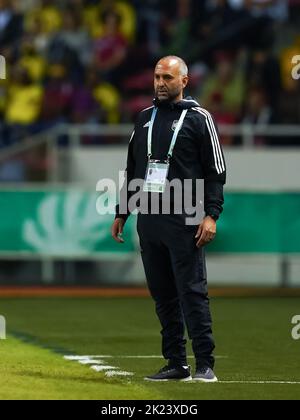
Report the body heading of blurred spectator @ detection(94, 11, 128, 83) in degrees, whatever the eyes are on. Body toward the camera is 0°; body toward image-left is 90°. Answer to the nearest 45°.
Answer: approximately 0°

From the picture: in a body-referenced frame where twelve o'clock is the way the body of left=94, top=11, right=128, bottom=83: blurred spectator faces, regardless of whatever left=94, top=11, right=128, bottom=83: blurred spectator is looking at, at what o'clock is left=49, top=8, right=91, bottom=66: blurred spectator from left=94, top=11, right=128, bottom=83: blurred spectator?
left=49, top=8, right=91, bottom=66: blurred spectator is roughly at 3 o'clock from left=94, top=11, right=128, bottom=83: blurred spectator.

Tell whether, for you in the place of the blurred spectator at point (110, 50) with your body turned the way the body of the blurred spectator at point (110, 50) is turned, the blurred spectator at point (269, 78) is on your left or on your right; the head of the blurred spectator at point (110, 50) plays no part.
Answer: on your left

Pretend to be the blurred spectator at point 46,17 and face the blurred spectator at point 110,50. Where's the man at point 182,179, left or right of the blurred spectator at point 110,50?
right

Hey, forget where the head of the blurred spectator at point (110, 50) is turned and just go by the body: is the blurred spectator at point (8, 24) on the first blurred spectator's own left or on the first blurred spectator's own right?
on the first blurred spectator's own right

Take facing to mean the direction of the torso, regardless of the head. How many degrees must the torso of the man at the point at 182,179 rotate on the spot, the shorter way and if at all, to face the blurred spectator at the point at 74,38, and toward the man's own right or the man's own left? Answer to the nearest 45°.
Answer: approximately 135° to the man's own right

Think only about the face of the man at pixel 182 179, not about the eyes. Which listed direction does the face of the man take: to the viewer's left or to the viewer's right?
to the viewer's left

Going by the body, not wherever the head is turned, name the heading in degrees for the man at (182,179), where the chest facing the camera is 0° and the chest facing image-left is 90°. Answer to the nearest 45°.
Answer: approximately 45°

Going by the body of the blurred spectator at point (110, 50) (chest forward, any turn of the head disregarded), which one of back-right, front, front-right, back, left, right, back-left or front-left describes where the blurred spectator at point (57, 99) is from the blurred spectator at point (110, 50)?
front-right

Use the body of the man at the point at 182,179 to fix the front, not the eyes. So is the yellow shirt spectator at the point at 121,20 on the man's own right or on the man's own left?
on the man's own right
